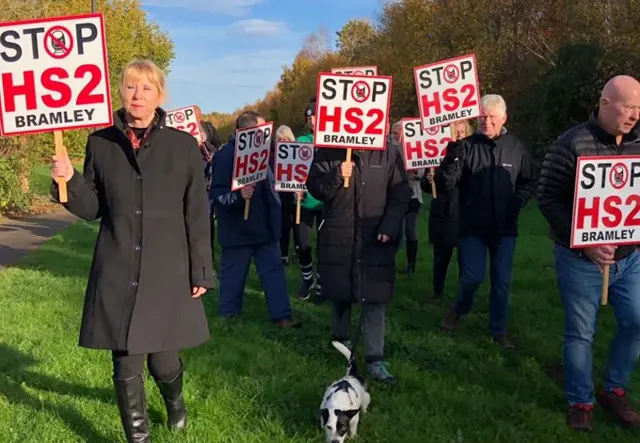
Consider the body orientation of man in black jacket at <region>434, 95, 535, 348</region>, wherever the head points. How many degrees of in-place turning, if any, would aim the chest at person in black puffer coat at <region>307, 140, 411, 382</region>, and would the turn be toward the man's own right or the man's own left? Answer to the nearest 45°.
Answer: approximately 45° to the man's own right

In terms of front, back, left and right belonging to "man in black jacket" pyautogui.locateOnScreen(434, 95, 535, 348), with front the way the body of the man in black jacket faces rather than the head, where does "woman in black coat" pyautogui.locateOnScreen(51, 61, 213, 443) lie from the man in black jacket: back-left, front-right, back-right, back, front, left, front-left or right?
front-right

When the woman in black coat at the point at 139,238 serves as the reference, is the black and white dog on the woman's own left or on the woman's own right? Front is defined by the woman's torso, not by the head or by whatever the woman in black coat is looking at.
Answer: on the woman's own left

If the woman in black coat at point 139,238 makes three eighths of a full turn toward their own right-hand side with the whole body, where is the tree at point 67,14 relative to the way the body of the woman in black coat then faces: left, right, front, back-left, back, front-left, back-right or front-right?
front-right

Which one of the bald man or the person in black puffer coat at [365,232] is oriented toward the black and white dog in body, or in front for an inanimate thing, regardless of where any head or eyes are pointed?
the person in black puffer coat

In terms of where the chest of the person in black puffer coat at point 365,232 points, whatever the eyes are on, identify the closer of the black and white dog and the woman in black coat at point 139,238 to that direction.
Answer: the black and white dog

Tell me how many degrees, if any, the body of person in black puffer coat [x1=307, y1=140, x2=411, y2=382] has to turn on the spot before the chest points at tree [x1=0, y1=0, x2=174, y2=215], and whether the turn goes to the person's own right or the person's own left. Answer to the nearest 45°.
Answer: approximately 135° to the person's own right

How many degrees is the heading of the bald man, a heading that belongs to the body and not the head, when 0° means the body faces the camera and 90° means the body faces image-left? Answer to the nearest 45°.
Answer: approximately 315°

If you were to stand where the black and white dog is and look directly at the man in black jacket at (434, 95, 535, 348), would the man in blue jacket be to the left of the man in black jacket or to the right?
left

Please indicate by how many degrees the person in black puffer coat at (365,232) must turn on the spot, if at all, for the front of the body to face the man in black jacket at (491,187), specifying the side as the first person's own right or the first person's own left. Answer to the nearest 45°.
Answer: approximately 135° to the first person's own left
